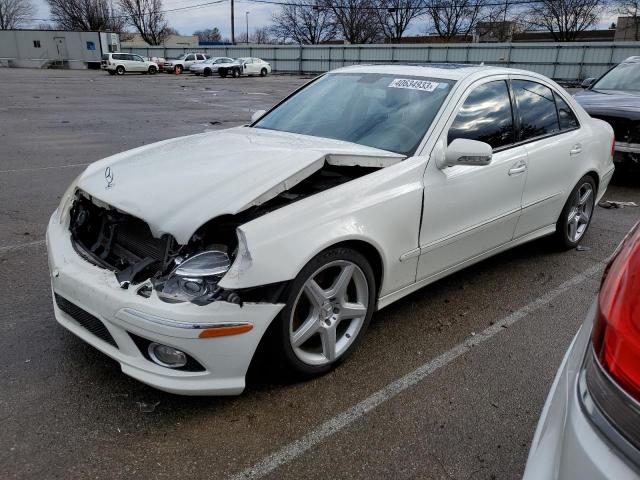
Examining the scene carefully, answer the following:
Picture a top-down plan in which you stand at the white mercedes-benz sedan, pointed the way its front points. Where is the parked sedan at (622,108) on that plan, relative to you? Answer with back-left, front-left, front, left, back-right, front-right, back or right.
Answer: back

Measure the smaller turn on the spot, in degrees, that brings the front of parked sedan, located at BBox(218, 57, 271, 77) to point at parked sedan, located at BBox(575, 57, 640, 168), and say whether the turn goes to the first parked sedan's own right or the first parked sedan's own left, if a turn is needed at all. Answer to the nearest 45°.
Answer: approximately 45° to the first parked sedan's own left

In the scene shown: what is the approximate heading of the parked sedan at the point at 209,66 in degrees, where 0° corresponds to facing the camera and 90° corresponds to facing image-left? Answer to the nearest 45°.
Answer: approximately 45°

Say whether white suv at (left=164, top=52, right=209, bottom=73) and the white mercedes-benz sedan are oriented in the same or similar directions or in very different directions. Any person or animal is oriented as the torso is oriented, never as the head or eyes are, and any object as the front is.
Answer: same or similar directions

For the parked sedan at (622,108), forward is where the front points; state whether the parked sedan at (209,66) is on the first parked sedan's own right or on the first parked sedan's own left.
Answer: on the first parked sedan's own right

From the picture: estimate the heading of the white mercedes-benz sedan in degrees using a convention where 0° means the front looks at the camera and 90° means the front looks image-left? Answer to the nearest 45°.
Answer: approximately 45°

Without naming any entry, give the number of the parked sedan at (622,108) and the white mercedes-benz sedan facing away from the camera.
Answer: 0

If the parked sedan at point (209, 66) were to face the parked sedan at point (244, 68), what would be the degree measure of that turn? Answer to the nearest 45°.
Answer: approximately 135° to its left

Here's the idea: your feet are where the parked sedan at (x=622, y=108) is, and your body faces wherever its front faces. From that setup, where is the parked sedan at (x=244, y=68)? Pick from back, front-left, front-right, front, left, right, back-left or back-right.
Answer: right

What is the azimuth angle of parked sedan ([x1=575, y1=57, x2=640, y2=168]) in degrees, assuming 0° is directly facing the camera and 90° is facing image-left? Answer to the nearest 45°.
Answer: approximately 45°

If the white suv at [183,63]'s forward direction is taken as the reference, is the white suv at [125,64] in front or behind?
in front

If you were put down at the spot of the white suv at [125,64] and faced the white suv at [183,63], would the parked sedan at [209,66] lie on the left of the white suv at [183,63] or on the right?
right

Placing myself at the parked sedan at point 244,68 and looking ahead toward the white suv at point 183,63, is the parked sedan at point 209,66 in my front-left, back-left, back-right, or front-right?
front-left
